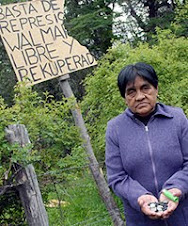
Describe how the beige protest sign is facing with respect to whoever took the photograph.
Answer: facing the viewer

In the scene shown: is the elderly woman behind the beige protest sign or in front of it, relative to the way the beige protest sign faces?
in front

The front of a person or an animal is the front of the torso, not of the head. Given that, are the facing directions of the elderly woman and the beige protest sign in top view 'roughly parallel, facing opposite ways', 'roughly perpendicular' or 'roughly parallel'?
roughly parallel

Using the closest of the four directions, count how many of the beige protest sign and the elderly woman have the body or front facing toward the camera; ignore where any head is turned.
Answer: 2

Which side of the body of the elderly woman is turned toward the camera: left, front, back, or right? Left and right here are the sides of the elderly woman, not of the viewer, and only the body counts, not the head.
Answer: front

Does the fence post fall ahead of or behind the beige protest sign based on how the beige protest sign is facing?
ahead

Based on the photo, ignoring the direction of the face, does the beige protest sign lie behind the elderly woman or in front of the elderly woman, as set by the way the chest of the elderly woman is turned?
behind

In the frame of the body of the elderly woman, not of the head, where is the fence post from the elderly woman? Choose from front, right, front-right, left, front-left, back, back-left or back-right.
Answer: back-right
